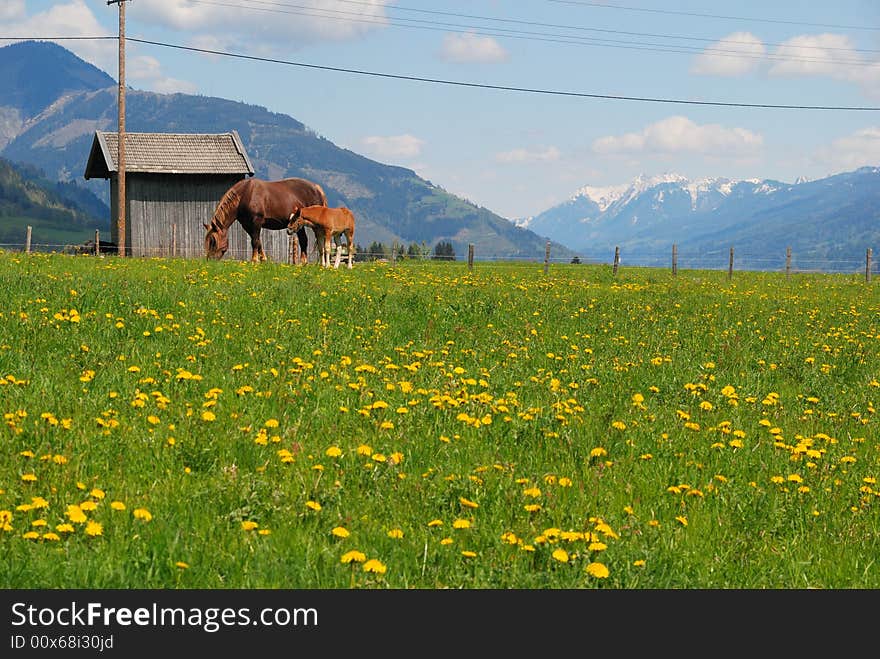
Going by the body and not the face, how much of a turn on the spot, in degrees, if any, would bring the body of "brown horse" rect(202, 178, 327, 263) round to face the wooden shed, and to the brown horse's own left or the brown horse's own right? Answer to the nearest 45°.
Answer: approximately 90° to the brown horse's own right

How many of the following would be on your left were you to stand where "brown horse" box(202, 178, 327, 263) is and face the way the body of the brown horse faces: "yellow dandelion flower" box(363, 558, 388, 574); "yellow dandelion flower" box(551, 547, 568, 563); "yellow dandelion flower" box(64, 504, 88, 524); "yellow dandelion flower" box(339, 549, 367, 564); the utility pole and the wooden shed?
4

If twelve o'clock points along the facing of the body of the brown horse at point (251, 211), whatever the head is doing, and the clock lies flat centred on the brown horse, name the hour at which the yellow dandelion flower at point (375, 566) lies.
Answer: The yellow dandelion flower is roughly at 9 o'clock from the brown horse.

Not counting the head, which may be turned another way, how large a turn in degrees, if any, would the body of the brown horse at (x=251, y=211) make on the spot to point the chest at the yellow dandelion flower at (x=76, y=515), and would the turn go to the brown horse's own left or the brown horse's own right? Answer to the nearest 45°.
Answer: approximately 90° to the brown horse's own left

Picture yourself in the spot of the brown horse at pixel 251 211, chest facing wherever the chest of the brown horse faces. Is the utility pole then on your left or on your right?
on your right

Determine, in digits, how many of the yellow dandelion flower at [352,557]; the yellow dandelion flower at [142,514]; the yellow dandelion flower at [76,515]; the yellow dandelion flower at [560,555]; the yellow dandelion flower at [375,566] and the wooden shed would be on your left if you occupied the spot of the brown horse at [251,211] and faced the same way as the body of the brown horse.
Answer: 5

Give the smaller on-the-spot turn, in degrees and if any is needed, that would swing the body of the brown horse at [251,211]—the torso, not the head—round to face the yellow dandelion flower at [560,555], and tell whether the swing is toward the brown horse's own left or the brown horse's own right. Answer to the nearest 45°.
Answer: approximately 90° to the brown horse's own left

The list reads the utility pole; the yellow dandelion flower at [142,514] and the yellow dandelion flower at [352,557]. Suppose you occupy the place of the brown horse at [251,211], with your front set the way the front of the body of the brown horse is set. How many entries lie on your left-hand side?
2

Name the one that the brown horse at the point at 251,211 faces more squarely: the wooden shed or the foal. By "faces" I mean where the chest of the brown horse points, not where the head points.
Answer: the wooden shed

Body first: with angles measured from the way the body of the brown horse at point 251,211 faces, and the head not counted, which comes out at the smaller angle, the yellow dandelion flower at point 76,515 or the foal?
the yellow dandelion flower

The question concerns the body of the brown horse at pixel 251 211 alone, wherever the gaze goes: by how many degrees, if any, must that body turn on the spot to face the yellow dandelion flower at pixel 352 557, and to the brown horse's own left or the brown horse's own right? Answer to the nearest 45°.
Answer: approximately 90° to the brown horse's own left

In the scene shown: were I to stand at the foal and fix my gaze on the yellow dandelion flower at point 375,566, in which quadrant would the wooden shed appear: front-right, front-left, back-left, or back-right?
back-right

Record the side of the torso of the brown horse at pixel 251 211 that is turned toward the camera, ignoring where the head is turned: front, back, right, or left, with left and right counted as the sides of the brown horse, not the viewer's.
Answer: left

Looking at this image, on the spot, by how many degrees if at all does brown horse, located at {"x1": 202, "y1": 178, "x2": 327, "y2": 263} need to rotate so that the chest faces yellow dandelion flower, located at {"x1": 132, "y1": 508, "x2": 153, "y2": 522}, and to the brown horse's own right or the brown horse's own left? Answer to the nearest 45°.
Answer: approximately 90° to the brown horse's own left
